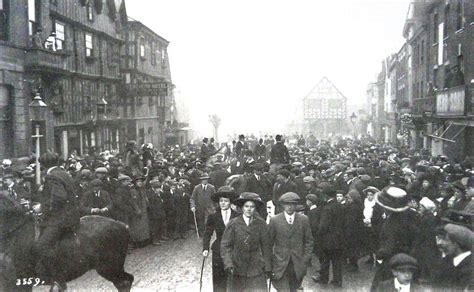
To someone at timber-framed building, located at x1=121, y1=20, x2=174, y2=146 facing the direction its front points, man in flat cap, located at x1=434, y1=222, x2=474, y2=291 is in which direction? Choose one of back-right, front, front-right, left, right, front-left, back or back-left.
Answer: front-right

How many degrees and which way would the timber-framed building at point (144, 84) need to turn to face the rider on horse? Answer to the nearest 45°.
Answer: approximately 45° to its right

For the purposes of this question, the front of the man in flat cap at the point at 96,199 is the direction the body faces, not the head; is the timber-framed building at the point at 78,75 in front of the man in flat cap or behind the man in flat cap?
behind

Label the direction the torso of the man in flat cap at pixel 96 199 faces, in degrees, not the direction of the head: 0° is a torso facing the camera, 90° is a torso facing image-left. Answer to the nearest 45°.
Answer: approximately 0°

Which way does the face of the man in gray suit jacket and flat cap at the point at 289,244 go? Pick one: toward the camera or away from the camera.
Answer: toward the camera

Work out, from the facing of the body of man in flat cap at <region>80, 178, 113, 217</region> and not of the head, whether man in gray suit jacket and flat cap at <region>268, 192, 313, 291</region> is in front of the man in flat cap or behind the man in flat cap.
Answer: in front

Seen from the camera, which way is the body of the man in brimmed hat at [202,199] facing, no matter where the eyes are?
toward the camera

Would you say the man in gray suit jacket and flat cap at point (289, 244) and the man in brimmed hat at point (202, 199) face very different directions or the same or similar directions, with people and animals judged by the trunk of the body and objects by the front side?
same or similar directions

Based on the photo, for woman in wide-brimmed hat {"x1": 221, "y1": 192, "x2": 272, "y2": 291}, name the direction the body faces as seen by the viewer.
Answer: toward the camera

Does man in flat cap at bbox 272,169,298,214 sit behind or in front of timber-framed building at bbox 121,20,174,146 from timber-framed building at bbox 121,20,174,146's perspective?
in front

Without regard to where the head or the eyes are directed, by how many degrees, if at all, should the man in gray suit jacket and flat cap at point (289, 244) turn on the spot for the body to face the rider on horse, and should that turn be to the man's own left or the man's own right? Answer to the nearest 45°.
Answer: approximately 90° to the man's own right

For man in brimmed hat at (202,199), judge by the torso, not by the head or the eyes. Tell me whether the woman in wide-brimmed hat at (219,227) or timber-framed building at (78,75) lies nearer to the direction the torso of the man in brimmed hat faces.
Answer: the woman in wide-brimmed hat
